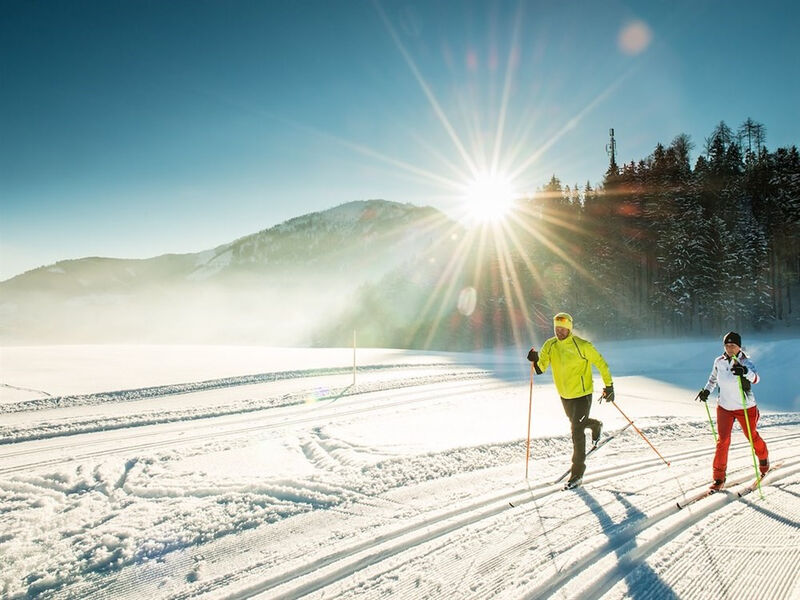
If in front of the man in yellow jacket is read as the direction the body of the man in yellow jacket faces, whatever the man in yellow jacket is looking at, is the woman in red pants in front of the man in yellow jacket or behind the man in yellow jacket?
behind

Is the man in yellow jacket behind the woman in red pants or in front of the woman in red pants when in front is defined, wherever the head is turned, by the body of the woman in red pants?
in front

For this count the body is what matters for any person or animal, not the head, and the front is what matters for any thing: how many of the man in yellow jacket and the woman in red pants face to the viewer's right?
0

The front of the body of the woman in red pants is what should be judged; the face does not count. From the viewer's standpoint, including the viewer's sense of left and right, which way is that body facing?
facing the viewer and to the left of the viewer

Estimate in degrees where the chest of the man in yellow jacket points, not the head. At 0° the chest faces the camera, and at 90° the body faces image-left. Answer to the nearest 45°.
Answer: approximately 45°
